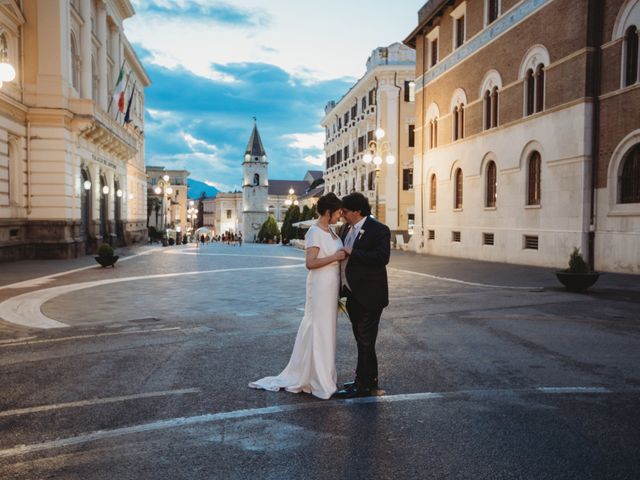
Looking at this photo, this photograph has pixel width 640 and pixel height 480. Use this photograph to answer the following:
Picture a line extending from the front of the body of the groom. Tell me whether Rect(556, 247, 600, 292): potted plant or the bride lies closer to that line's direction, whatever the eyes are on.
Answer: the bride

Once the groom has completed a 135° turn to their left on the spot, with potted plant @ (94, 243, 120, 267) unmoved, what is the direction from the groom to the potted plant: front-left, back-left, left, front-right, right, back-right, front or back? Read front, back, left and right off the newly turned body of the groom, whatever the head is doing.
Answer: back

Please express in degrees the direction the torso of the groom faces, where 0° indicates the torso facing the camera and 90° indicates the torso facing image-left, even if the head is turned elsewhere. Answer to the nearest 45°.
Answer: approximately 90°

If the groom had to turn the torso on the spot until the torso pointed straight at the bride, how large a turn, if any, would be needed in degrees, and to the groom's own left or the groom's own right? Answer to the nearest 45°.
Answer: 0° — they already face them

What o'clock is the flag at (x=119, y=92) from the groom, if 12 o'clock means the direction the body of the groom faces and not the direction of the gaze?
The flag is roughly at 2 o'clock from the groom.

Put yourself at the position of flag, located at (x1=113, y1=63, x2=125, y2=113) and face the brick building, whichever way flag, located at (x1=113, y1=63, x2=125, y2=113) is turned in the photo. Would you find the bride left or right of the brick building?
right

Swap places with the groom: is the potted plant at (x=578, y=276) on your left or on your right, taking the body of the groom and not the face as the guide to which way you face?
on your right

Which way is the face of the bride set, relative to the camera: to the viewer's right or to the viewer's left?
to the viewer's right

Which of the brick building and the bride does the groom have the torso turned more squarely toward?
the bride
